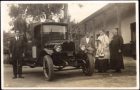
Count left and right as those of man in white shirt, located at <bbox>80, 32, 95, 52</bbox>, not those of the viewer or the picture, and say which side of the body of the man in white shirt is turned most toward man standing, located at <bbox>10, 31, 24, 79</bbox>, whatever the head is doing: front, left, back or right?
right

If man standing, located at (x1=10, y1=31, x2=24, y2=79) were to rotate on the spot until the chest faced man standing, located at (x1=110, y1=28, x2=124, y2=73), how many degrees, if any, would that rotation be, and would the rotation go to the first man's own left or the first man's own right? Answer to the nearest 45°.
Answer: approximately 90° to the first man's own left

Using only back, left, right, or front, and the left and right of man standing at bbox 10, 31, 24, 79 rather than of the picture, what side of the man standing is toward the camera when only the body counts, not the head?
front

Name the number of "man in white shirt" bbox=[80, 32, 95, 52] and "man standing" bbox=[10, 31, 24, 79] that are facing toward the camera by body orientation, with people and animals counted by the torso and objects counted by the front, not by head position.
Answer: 2

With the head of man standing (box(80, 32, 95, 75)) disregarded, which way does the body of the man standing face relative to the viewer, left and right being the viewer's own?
facing the viewer

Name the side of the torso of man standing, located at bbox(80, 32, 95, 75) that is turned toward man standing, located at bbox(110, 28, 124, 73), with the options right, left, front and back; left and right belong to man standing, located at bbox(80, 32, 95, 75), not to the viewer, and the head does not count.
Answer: left
